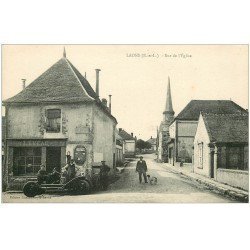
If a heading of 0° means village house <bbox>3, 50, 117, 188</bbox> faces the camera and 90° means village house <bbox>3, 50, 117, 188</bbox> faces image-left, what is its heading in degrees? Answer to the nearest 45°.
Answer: approximately 0°

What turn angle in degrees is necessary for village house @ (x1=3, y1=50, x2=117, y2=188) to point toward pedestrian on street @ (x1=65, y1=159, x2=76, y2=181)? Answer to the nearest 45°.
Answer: approximately 45° to its left

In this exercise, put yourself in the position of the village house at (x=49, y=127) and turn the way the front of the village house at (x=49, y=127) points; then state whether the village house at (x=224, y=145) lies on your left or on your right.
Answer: on your left

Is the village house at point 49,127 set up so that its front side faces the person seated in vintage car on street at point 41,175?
yes

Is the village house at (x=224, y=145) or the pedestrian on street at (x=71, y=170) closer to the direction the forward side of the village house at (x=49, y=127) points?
the pedestrian on street

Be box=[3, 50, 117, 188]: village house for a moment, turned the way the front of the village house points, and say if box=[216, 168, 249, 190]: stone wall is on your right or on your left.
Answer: on your left

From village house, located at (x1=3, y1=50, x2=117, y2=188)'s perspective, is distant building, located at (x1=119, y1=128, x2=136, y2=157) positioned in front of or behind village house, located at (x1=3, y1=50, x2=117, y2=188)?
behind

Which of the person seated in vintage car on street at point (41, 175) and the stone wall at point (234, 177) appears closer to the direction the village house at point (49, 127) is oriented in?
the person seated in vintage car on street
